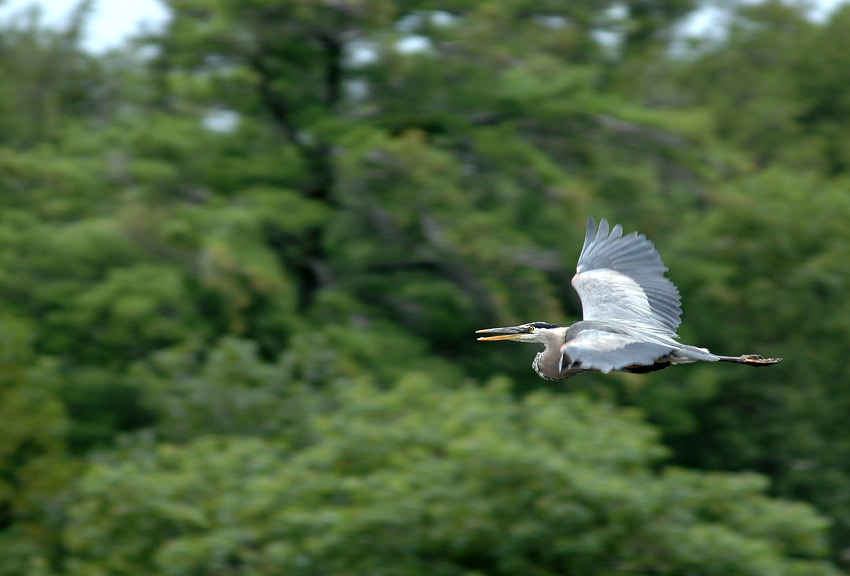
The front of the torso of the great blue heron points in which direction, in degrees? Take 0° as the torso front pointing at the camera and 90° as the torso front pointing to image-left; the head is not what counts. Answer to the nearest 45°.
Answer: approximately 90°
